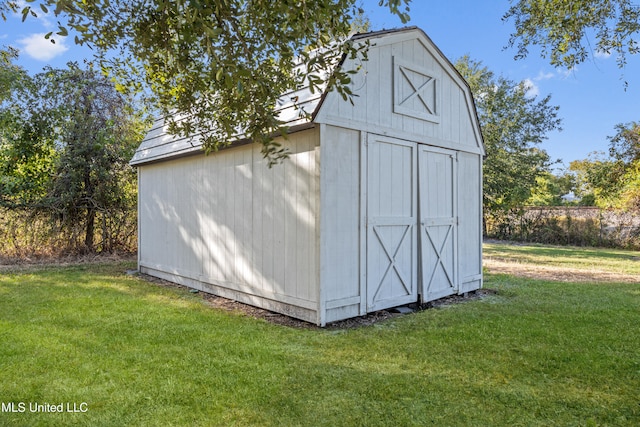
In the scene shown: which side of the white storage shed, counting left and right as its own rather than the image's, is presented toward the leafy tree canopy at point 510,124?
left

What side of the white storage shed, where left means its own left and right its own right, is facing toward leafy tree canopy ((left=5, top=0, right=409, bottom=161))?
right

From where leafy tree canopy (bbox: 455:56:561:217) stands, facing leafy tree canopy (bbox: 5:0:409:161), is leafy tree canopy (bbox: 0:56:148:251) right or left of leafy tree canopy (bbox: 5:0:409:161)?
right

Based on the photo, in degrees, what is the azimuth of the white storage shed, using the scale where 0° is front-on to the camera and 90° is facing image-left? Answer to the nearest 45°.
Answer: approximately 315°

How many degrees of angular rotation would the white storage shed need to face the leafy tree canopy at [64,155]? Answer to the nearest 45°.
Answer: approximately 180°
